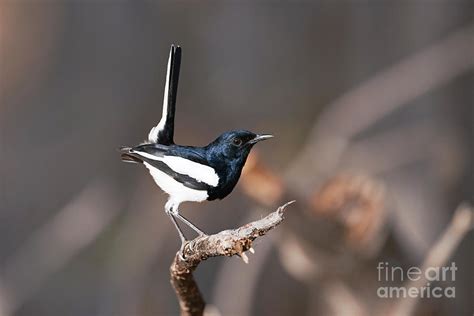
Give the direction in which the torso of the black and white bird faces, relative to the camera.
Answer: to the viewer's right
